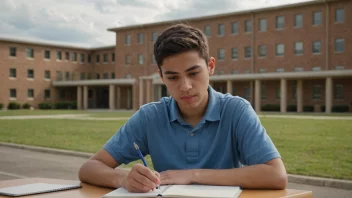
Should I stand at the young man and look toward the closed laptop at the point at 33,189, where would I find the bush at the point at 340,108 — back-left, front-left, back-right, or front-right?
back-right

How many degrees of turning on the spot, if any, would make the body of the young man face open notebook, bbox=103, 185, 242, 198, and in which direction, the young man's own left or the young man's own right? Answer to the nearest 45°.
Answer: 0° — they already face it

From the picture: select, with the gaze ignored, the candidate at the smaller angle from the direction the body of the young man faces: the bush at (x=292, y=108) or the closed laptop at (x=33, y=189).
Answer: the closed laptop

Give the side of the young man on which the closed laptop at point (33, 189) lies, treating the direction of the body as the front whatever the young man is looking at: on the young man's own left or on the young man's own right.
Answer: on the young man's own right

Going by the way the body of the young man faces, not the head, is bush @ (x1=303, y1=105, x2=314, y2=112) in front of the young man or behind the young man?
behind

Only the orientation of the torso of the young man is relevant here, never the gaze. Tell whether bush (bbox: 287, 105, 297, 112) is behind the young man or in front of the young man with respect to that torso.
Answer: behind

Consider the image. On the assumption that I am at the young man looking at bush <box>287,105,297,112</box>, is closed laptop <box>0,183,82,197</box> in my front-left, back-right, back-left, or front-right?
back-left

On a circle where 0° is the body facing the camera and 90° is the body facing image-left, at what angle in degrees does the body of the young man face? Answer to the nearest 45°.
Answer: approximately 0°

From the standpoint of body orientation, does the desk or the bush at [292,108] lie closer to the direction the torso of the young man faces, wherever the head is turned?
the desk

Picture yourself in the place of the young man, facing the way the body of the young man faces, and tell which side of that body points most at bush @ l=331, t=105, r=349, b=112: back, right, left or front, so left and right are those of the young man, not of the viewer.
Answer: back
